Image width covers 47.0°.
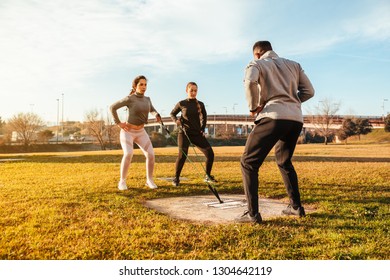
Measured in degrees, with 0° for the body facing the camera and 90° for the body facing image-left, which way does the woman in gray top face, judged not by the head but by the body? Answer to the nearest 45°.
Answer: approximately 315°

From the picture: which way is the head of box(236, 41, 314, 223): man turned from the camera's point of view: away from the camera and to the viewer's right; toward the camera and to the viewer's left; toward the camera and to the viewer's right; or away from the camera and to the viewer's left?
away from the camera and to the viewer's left

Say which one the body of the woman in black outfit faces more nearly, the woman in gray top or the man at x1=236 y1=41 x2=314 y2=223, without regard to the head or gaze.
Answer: the man

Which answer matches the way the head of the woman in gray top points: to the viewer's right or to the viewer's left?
to the viewer's right

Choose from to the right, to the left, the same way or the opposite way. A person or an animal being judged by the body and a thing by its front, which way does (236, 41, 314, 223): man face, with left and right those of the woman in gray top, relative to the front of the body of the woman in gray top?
the opposite way

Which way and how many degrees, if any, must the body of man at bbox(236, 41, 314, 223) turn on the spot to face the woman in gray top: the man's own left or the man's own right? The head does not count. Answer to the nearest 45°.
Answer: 0° — they already face them

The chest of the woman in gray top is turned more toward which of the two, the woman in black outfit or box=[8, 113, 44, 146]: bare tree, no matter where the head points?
the woman in black outfit

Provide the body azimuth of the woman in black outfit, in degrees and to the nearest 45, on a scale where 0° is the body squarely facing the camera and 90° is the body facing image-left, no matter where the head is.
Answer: approximately 0°

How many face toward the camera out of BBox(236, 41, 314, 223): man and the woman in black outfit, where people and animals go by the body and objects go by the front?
1

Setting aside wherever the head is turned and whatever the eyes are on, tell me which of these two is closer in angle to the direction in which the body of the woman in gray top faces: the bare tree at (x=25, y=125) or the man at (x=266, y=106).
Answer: the man

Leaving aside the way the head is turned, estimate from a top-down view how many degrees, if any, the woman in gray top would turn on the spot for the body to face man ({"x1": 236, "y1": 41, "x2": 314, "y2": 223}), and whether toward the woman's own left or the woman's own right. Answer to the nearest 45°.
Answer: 0° — they already face them

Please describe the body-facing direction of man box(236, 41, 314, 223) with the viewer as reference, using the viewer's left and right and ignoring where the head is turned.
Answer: facing away from the viewer and to the left of the viewer

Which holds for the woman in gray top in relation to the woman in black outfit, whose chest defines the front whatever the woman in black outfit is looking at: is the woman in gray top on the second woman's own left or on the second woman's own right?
on the second woman's own right
